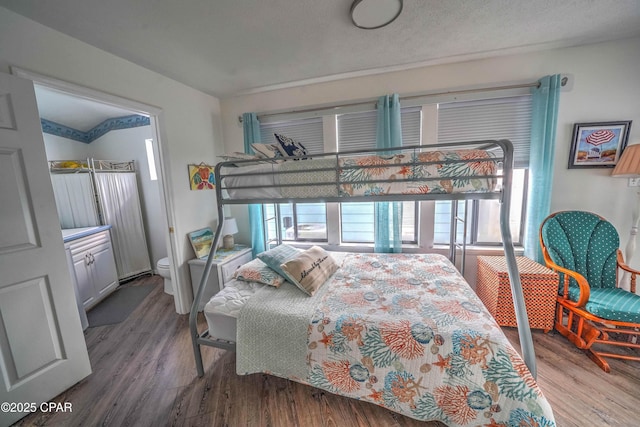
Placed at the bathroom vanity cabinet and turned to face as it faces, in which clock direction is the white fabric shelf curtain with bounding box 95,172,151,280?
The white fabric shelf curtain is roughly at 9 o'clock from the bathroom vanity cabinet.

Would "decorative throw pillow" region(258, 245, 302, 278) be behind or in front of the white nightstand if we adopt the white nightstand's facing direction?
in front

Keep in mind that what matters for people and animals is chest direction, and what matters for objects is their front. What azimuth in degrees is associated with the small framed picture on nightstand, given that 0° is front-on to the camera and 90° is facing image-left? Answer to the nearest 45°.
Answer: approximately 315°

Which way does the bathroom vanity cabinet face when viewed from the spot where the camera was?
facing the viewer and to the right of the viewer

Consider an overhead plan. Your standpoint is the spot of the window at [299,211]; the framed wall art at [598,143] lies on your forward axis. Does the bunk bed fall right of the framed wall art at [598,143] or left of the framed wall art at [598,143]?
right

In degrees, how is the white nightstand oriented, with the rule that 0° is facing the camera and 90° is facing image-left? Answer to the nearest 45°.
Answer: approximately 315°

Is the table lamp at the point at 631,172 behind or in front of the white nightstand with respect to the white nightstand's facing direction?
in front

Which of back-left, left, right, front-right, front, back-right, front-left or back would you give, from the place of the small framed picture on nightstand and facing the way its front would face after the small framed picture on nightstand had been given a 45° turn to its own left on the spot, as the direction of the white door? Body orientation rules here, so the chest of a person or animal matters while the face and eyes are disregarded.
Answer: back-right

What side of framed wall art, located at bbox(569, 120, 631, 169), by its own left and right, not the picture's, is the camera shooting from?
front

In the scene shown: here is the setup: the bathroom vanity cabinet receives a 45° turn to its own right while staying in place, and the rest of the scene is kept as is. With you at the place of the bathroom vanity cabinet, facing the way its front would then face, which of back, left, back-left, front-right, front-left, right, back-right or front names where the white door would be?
front

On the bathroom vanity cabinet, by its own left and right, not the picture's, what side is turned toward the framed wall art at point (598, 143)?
front

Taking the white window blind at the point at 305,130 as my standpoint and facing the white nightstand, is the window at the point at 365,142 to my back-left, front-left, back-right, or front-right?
back-left

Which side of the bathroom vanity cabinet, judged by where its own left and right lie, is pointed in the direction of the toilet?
front

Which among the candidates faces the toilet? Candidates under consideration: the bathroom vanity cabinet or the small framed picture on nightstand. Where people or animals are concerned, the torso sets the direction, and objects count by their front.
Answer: the bathroom vanity cabinet
